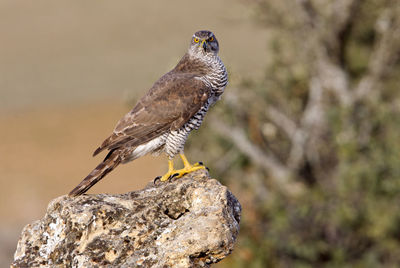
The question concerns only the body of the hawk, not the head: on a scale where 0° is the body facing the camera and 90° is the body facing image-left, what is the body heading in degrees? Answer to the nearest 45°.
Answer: approximately 270°
